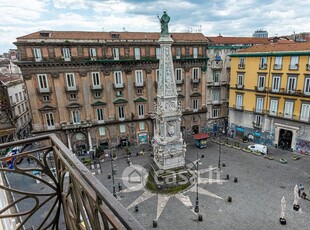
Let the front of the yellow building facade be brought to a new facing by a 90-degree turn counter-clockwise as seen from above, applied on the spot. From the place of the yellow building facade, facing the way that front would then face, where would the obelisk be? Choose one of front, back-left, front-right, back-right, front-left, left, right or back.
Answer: right

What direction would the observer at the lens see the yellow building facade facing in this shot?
facing the viewer and to the left of the viewer

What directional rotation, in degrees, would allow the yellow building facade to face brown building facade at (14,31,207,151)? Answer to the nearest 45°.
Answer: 0° — it already faces it

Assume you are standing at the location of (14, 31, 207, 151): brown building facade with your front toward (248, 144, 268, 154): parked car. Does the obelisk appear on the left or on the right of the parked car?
right
